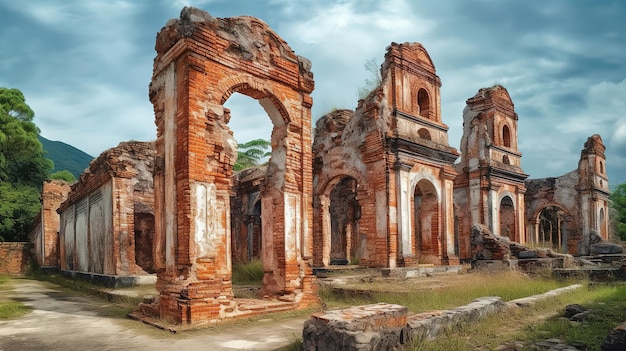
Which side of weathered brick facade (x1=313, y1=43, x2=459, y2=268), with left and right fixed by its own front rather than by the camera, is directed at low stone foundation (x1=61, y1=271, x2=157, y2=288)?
right

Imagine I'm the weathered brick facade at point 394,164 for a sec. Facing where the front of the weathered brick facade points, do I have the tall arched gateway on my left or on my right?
on my right

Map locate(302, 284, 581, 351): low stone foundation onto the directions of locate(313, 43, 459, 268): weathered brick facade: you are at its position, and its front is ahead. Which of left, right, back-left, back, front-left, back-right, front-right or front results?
front-right

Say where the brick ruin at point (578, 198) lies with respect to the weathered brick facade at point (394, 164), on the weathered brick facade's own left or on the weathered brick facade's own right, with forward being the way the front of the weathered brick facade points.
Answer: on the weathered brick facade's own left

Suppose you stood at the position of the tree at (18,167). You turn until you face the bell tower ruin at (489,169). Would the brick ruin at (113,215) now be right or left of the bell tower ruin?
right

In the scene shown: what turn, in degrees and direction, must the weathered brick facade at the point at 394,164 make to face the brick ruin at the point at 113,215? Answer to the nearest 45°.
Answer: approximately 135° to its right

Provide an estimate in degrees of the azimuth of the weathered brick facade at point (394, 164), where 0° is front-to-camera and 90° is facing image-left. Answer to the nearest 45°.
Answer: approximately 315°
